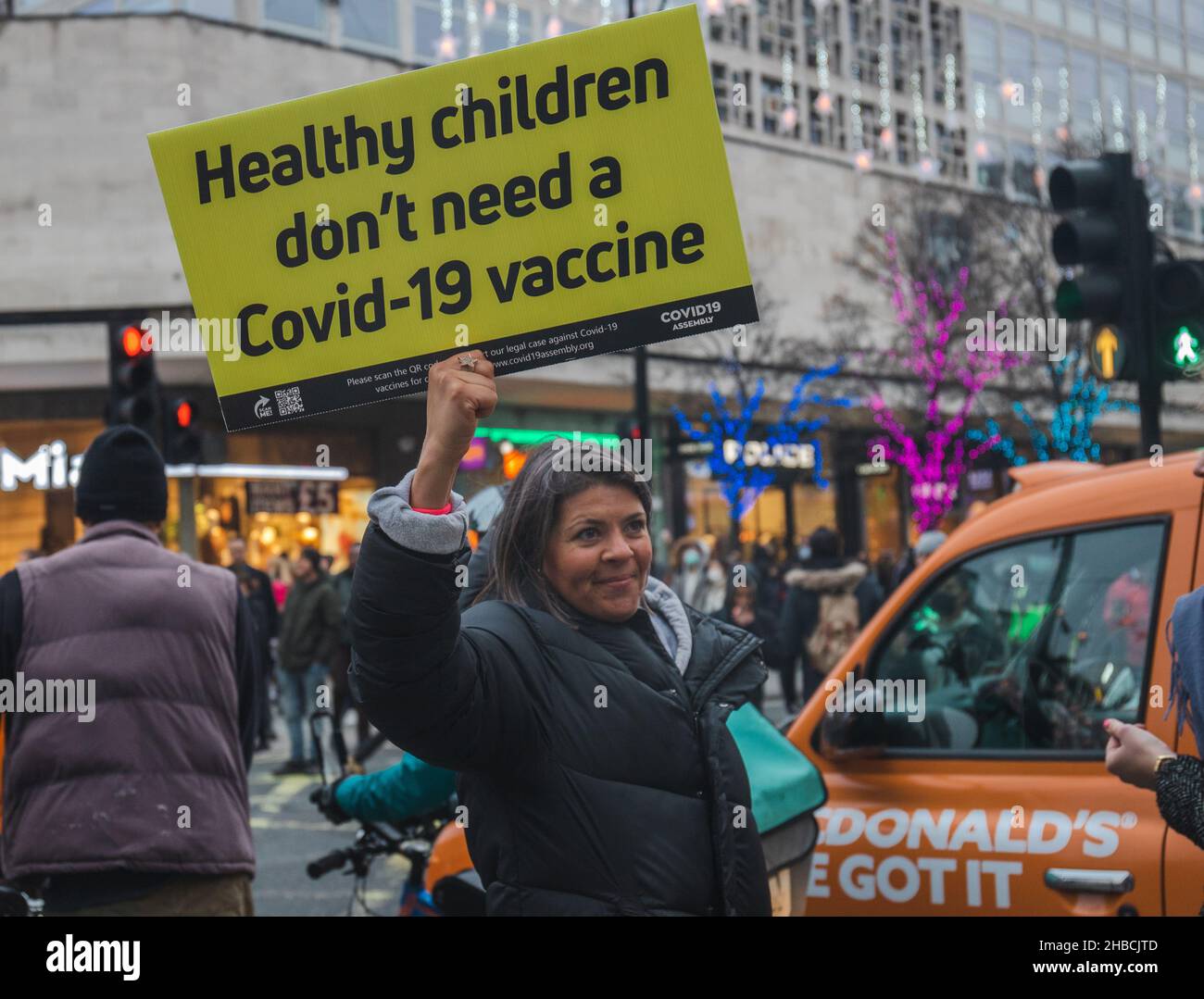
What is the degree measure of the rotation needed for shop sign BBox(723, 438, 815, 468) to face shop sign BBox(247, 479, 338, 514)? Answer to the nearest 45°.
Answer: approximately 45° to its right

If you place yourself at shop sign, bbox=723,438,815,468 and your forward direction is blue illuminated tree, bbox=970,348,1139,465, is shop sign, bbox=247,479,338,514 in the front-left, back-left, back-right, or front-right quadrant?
back-right

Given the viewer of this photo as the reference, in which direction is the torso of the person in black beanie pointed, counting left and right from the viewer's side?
facing away from the viewer

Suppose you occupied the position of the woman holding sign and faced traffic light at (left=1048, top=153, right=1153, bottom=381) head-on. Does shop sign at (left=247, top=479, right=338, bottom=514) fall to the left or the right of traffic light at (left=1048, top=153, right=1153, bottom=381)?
left

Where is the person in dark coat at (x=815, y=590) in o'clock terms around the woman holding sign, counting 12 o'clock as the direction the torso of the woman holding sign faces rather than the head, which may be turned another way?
The person in dark coat is roughly at 8 o'clock from the woman holding sign.

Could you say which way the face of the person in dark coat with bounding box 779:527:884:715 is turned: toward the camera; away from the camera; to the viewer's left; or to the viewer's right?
away from the camera

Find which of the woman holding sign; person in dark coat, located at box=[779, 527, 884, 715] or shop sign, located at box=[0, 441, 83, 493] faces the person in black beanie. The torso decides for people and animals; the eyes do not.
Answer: the shop sign

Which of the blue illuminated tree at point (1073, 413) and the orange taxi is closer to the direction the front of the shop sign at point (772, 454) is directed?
the orange taxi

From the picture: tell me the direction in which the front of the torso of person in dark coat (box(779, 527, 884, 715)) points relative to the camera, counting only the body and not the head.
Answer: away from the camera

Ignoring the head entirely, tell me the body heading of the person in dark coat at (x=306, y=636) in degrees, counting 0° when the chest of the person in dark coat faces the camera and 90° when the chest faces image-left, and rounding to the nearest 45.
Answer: approximately 45°

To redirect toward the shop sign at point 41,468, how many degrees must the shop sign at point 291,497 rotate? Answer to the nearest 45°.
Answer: approximately 90° to its right

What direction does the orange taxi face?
to the viewer's left

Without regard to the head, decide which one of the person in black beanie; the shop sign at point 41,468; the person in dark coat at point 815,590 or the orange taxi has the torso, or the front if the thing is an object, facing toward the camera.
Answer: the shop sign

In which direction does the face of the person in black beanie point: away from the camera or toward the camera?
away from the camera
